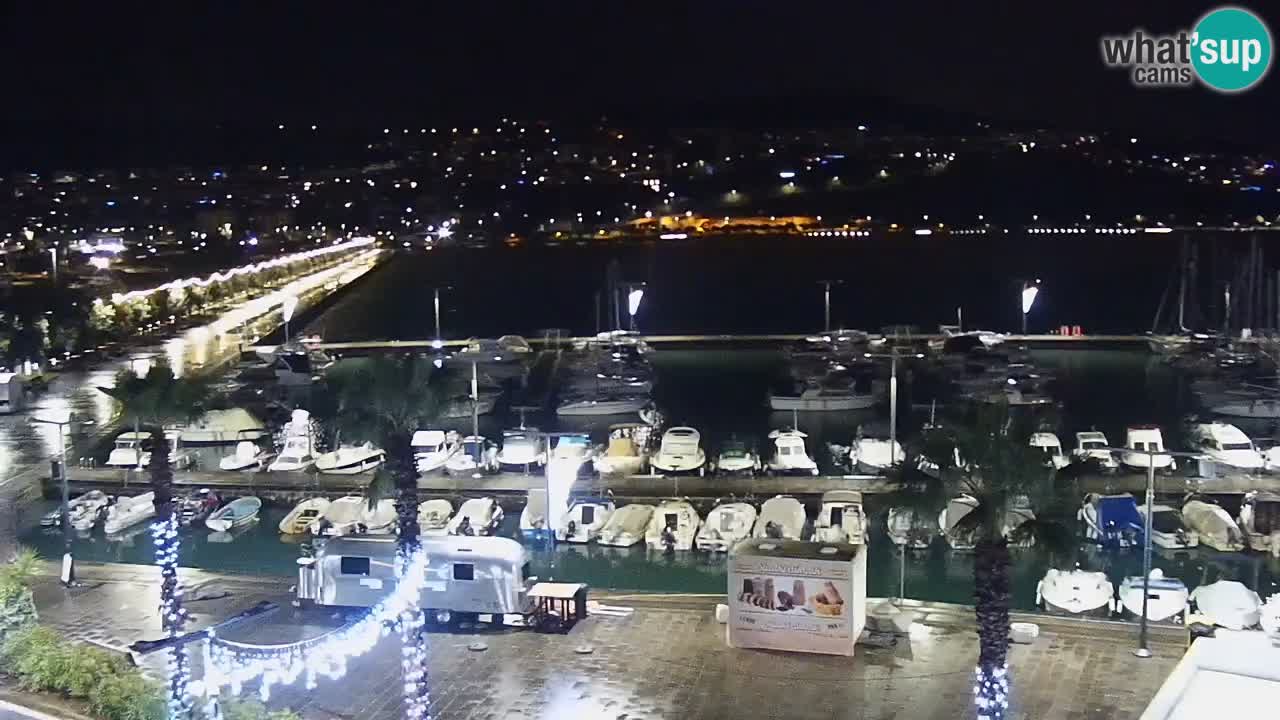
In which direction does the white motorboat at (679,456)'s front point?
toward the camera

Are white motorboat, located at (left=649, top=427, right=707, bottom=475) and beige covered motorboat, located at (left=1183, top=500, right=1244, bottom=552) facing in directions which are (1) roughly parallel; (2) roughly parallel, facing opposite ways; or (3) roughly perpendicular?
roughly parallel, facing opposite ways

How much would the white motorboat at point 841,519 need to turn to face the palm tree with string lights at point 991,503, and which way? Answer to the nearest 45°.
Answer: approximately 180°

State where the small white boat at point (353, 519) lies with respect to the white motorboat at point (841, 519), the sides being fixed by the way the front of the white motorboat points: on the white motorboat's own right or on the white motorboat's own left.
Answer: on the white motorboat's own left

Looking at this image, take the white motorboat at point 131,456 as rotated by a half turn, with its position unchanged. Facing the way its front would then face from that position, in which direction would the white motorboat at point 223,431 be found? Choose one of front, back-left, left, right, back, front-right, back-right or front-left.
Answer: front

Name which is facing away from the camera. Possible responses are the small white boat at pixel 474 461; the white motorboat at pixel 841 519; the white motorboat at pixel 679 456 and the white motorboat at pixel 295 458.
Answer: the white motorboat at pixel 841 519

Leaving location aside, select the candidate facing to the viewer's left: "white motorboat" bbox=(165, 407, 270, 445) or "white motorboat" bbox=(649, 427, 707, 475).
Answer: "white motorboat" bbox=(165, 407, 270, 445)
